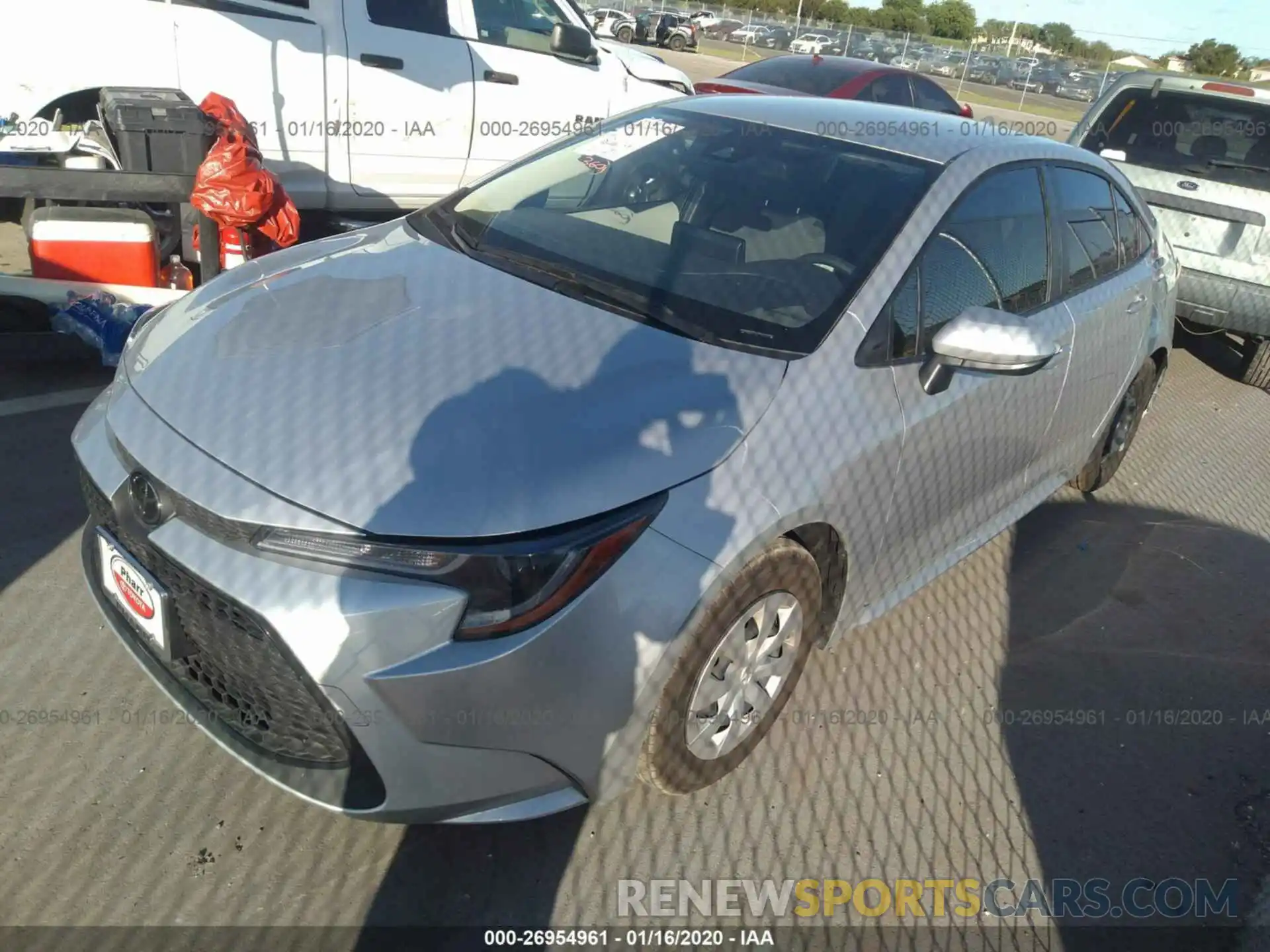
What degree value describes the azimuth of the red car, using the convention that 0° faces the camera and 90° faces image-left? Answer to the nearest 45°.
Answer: approximately 225°

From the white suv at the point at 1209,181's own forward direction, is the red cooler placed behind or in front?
behind

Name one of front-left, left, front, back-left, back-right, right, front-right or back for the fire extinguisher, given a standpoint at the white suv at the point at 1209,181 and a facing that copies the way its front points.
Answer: back-left

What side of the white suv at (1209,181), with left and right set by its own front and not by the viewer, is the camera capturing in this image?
back

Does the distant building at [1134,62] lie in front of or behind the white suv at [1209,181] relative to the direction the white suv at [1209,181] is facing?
in front

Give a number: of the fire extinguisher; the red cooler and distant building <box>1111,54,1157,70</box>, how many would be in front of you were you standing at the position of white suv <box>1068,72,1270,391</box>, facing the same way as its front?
1

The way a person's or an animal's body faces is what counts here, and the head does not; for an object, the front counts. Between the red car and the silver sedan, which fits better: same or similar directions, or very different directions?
very different directions

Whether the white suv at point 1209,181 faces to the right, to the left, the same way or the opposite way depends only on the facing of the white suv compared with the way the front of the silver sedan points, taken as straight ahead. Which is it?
the opposite way

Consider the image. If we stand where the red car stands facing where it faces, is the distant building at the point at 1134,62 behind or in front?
in front

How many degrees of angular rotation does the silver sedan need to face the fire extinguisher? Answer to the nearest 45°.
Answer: approximately 90° to its right

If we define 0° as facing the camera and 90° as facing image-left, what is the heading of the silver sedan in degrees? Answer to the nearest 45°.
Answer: approximately 45°

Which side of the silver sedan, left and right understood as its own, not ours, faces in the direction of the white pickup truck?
right

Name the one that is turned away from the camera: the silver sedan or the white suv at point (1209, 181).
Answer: the white suv

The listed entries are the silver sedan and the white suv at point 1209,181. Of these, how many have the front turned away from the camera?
1
